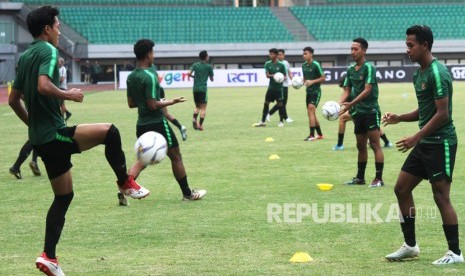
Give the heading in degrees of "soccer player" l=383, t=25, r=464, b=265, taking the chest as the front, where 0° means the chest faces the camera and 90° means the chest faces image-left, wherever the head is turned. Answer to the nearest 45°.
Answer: approximately 45°

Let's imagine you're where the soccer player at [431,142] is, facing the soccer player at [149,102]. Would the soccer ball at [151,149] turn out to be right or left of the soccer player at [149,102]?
left

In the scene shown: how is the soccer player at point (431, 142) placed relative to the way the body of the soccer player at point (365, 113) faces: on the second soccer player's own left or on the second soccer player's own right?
on the second soccer player's own left

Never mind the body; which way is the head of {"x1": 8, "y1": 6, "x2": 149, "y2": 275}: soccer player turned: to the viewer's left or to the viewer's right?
to the viewer's right

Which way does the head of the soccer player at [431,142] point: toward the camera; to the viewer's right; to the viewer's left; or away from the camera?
to the viewer's left

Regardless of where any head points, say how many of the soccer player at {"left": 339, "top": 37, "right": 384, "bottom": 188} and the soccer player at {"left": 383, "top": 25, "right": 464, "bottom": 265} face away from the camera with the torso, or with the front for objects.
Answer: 0

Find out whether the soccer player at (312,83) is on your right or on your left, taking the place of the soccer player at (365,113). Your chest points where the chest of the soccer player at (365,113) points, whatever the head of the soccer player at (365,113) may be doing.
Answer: on your right

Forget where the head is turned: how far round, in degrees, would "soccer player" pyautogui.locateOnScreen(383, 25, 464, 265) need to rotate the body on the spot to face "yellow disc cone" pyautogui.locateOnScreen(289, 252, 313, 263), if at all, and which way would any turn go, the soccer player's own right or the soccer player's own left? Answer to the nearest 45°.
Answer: approximately 45° to the soccer player's own right

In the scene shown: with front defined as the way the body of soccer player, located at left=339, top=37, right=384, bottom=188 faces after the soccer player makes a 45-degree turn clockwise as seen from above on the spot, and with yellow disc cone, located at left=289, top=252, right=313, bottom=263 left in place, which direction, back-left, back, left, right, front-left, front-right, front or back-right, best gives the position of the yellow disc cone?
left

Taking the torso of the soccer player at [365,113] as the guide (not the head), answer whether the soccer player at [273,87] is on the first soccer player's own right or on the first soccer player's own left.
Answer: on the first soccer player's own right

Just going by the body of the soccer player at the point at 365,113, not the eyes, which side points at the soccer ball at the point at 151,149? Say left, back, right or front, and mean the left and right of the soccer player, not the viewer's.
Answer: front

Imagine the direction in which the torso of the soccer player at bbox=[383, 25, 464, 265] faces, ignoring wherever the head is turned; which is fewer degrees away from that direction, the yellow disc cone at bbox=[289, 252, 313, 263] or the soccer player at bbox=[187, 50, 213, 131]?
the yellow disc cone

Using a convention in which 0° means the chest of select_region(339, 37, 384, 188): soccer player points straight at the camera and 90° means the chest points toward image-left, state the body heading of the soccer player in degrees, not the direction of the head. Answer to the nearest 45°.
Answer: approximately 45°
